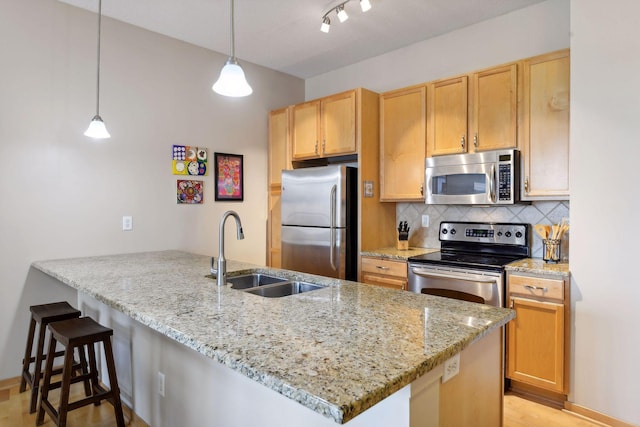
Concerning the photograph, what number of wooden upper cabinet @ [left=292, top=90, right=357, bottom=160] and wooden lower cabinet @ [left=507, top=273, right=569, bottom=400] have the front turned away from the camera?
0

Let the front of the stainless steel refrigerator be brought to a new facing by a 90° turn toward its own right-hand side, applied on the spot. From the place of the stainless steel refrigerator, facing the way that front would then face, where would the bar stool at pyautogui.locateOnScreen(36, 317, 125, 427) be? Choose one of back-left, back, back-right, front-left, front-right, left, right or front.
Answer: left

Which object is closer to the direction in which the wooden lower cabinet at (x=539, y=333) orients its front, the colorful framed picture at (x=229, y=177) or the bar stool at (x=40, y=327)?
the bar stool

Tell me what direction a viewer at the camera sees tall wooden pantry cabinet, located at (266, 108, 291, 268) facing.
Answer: facing the viewer and to the left of the viewer

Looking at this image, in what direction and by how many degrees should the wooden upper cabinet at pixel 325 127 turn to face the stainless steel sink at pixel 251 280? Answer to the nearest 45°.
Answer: approximately 45° to its left

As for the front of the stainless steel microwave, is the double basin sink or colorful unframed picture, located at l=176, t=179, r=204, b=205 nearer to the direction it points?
the double basin sink

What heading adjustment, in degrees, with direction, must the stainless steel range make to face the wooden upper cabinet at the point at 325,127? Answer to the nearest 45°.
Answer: approximately 45° to its right

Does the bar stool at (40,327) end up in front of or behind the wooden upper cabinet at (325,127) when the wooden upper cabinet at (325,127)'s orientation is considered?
in front

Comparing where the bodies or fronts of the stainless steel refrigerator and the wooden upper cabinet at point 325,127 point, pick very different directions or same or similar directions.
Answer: same or similar directions

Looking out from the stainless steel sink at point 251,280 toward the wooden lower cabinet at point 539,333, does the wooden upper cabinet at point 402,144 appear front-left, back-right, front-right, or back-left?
front-left

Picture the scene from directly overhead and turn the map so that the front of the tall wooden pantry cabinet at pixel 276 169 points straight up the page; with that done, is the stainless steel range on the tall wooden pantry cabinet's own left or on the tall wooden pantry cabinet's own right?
on the tall wooden pantry cabinet's own left

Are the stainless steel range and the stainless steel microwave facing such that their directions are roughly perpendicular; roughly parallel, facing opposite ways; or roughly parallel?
roughly parallel

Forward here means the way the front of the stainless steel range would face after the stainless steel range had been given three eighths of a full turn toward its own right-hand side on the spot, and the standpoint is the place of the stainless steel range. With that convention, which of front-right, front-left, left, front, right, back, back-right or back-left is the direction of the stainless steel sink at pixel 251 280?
back-left
